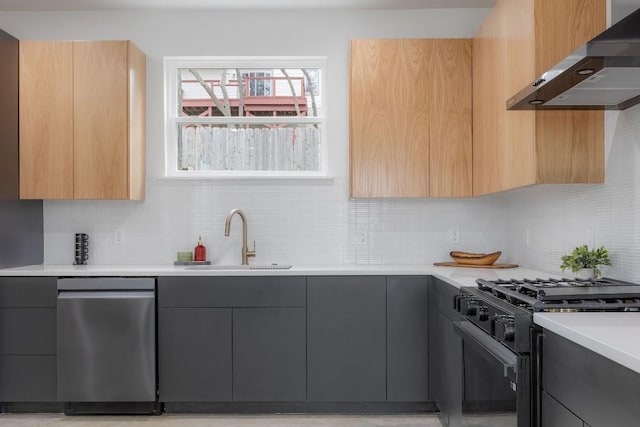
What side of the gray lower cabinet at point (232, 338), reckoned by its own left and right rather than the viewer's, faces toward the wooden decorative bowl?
left

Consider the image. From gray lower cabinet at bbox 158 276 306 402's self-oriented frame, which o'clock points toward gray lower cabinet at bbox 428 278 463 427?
gray lower cabinet at bbox 428 278 463 427 is roughly at 10 o'clock from gray lower cabinet at bbox 158 276 306 402.

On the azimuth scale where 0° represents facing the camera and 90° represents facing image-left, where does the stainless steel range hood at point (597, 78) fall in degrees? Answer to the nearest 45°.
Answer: approximately 90°

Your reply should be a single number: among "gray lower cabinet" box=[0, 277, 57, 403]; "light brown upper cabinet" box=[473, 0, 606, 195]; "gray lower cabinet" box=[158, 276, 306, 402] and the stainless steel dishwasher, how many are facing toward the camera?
3

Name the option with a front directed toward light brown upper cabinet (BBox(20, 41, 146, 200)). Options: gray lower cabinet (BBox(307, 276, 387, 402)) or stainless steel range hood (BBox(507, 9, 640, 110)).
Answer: the stainless steel range hood

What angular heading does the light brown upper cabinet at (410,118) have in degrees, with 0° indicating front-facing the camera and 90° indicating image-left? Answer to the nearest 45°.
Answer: approximately 0°

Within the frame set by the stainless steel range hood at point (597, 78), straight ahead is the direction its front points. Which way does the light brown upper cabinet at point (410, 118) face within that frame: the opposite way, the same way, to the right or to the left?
to the left

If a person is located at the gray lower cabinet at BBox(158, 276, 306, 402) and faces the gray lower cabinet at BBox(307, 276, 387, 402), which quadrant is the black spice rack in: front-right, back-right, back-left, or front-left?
back-left

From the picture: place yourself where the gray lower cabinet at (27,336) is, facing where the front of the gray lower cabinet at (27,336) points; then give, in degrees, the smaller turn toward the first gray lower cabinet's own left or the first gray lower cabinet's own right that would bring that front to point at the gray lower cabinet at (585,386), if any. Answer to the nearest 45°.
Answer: approximately 45° to the first gray lower cabinet's own left
